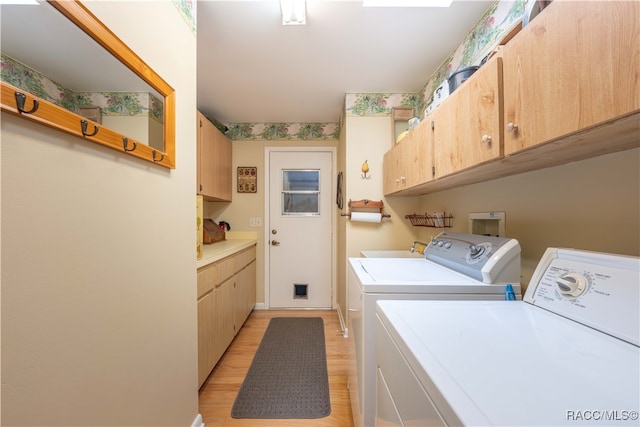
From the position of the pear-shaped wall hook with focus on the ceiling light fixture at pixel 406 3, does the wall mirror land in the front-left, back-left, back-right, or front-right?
front-right

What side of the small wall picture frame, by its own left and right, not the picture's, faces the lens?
front

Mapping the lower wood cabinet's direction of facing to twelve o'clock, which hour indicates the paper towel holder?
The paper towel holder is roughly at 12 o'clock from the lower wood cabinet.

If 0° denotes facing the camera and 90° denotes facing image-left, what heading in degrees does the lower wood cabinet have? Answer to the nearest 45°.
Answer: approximately 270°

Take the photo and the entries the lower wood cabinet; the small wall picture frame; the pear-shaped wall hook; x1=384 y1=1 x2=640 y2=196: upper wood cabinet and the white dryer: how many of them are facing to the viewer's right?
1

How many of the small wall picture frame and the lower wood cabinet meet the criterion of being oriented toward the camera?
1

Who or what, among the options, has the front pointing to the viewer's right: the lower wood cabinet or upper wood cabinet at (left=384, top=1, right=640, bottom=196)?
the lower wood cabinet

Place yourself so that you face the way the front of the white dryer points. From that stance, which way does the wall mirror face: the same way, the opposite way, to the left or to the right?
the opposite way

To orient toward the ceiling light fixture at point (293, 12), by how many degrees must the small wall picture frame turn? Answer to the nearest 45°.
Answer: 0° — it already faces it

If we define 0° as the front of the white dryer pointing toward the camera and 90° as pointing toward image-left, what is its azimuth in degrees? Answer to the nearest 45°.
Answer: approximately 45°

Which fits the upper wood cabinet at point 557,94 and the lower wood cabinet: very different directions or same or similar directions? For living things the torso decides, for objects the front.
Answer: very different directions

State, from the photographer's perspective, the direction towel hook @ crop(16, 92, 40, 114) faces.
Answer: facing the viewer and to the right of the viewer

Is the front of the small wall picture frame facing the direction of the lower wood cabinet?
yes
